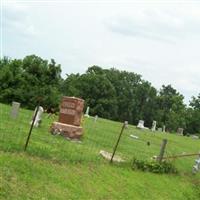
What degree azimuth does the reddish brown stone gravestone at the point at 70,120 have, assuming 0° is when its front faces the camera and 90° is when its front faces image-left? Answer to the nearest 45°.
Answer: approximately 45°

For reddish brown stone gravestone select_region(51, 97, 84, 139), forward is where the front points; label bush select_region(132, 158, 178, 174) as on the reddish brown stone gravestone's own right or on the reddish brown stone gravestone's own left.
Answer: on the reddish brown stone gravestone's own left
